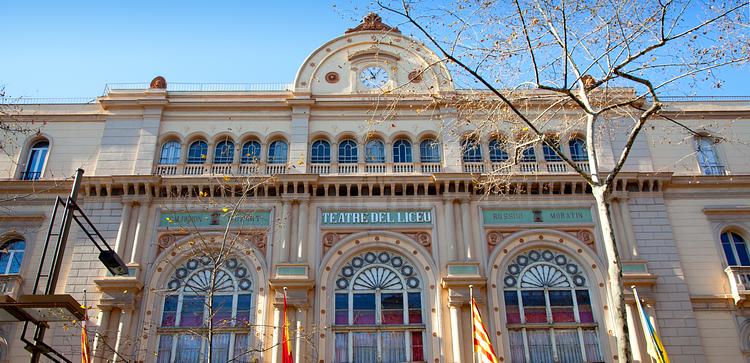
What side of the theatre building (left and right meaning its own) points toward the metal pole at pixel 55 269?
front

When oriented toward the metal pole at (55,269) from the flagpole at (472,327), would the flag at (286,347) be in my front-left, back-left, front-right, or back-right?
front-right

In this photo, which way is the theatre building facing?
toward the camera
